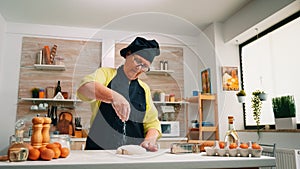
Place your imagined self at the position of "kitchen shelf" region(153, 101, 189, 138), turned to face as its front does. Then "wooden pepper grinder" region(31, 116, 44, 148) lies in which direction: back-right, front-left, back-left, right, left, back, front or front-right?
front-right

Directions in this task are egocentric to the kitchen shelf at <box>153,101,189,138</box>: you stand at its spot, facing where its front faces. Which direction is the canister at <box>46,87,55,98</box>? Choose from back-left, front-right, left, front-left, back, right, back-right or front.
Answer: back-right

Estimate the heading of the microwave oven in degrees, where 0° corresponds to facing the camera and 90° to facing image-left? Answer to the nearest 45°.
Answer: approximately 0°

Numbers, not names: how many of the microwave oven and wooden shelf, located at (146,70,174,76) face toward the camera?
2

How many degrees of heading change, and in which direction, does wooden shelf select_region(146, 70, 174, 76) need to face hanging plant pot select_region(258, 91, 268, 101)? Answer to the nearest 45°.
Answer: approximately 45° to its left

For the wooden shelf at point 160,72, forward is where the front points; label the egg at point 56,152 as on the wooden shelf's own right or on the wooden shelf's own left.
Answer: on the wooden shelf's own right
